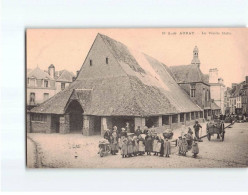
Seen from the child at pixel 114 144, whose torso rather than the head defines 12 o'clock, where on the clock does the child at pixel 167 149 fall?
the child at pixel 167 149 is roughly at 9 o'clock from the child at pixel 114 144.

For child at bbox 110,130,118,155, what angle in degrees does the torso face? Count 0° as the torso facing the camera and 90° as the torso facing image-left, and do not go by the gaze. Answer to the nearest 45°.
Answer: approximately 0°

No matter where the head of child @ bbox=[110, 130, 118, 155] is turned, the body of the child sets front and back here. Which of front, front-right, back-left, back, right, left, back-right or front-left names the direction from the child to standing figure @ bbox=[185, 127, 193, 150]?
left
